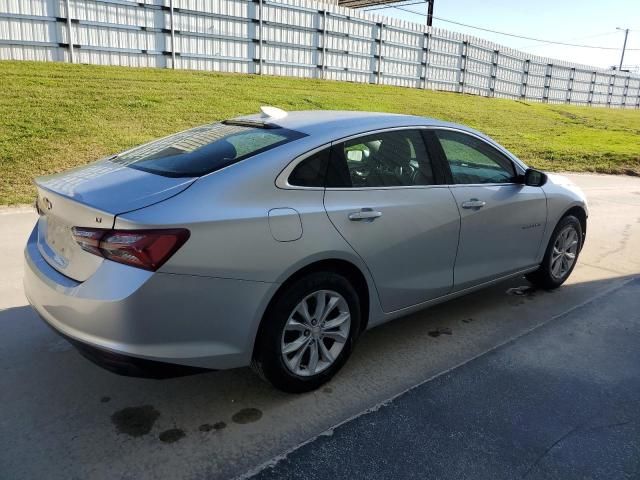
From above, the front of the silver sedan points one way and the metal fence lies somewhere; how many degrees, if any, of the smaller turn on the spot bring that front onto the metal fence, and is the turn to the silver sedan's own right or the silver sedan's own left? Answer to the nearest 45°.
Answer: approximately 45° to the silver sedan's own left

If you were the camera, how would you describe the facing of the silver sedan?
facing away from the viewer and to the right of the viewer
